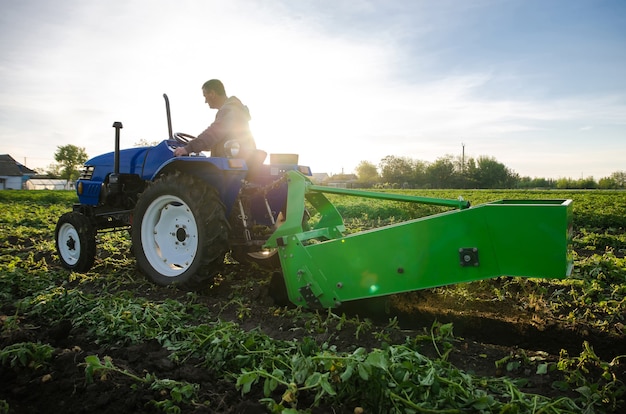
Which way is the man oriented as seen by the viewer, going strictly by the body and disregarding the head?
to the viewer's left

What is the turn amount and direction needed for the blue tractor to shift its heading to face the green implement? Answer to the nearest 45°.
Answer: approximately 180°

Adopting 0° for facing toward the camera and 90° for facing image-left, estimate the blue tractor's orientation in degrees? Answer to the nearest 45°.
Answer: approximately 135°

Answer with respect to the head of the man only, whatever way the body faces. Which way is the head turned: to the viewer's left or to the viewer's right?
to the viewer's left
